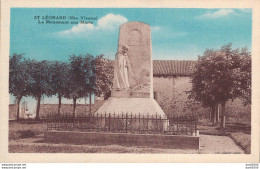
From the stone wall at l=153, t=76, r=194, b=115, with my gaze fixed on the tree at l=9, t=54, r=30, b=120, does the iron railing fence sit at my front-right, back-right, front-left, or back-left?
front-left

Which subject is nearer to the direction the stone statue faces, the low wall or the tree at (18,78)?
the low wall

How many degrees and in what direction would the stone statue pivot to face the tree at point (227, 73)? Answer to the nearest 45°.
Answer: approximately 90° to its left

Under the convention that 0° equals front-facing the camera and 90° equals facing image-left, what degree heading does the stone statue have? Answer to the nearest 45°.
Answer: approximately 315°

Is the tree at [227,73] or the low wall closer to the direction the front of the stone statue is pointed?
the low wall
